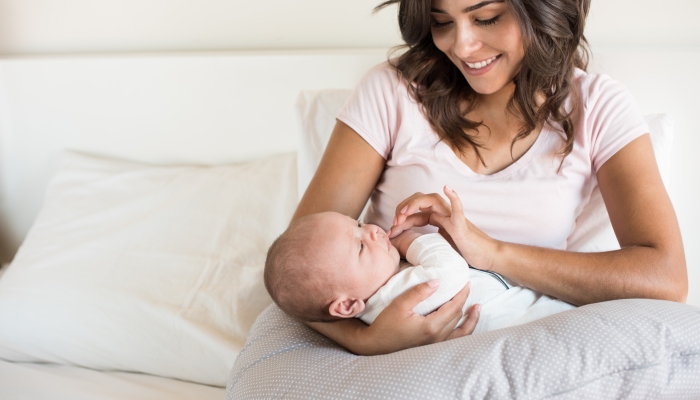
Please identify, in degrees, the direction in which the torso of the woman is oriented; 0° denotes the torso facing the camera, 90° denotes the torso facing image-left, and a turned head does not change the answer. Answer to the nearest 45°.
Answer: approximately 0°

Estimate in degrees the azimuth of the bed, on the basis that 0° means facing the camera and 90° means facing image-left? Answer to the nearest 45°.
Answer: approximately 0°

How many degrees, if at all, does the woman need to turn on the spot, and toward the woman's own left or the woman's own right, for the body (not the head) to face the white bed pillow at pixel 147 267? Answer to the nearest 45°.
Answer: approximately 90° to the woman's own right

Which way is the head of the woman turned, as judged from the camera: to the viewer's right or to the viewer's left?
to the viewer's left
